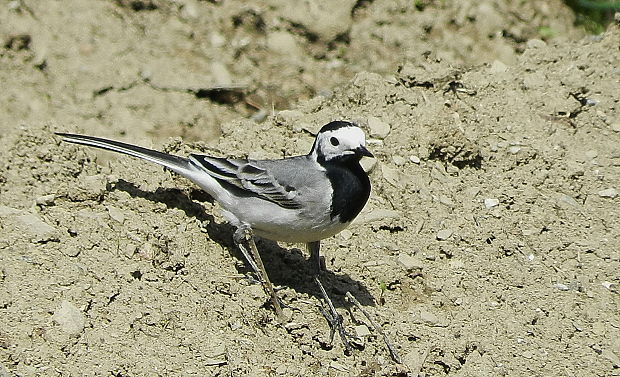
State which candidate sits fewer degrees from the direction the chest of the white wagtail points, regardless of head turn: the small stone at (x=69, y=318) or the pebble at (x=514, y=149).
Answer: the pebble

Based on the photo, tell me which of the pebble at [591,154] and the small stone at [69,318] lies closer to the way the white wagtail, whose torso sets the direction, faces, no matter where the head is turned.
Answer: the pebble

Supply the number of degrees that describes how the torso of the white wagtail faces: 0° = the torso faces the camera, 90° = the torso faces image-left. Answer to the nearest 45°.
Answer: approximately 270°

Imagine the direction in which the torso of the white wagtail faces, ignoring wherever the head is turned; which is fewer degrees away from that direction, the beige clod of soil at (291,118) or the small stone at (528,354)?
the small stone

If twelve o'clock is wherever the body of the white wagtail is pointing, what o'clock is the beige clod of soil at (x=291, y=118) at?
The beige clod of soil is roughly at 9 o'clock from the white wagtail.

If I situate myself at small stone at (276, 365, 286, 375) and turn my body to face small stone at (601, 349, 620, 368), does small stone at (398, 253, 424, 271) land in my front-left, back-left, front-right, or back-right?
front-left

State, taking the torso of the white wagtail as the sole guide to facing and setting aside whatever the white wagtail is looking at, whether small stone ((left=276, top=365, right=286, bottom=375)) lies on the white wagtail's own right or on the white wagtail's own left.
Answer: on the white wagtail's own right

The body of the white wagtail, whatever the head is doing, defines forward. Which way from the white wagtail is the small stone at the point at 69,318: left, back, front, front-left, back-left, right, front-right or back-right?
back-right

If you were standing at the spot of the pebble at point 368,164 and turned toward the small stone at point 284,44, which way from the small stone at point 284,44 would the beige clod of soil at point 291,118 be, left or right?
left

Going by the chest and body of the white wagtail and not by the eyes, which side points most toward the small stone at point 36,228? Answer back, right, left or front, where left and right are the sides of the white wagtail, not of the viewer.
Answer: back

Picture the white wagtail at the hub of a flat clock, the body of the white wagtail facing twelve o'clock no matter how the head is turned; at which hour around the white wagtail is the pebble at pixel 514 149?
The pebble is roughly at 11 o'clock from the white wagtail.

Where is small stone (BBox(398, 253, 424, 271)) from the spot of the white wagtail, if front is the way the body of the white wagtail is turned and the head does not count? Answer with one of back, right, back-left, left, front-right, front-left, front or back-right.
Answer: front

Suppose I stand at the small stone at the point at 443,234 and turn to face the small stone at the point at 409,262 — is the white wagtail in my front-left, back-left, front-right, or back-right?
front-right

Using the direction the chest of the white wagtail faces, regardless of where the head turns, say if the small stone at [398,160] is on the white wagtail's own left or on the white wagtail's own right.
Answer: on the white wagtail's own left

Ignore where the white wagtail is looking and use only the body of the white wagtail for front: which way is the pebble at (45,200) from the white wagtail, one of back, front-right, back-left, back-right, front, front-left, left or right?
back

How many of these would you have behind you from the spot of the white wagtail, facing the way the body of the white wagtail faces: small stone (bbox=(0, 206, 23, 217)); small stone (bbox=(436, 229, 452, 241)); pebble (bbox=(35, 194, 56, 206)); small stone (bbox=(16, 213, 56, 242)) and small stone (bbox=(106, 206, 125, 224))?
4

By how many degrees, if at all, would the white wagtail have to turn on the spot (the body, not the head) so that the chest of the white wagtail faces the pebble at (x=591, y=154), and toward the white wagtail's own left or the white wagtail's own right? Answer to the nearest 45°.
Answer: approximately 45° to the white wagtail's own left

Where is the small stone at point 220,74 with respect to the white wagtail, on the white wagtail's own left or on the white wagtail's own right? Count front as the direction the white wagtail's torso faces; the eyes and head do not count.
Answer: on the white wagtail's own left

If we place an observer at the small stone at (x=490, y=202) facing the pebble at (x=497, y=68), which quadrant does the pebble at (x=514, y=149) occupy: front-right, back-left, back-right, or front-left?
front-right

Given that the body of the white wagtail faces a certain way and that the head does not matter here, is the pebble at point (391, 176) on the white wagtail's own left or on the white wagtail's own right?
on the white wagtail's own left

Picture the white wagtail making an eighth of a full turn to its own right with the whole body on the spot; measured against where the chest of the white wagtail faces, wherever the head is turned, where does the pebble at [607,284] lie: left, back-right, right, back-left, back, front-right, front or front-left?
front-left
